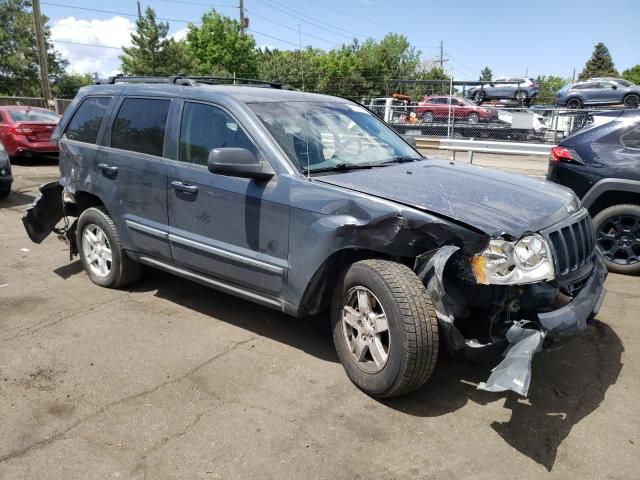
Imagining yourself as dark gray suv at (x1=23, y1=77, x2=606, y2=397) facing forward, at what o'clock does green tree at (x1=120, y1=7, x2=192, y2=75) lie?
The green tree is roughly at 7 o'clock from the dark gray suv.

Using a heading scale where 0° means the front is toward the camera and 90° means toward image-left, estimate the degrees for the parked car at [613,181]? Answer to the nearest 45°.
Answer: approximately 270°

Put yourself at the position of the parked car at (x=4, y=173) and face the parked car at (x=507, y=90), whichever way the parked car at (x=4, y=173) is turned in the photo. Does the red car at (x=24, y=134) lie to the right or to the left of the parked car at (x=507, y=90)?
left

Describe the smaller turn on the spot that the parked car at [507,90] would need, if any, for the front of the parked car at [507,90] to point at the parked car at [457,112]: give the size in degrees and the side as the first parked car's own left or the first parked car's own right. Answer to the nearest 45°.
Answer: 0° — it already faces it

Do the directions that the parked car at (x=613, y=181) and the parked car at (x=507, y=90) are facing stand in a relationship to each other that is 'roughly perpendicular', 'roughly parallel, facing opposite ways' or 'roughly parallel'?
roughly parallel, facing opposite ways

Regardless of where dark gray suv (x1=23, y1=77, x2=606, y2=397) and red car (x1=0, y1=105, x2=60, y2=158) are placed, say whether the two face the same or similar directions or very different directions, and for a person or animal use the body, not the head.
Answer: very different directions

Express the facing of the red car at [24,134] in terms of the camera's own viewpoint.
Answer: facing away from the viewer and to the left of the viewer

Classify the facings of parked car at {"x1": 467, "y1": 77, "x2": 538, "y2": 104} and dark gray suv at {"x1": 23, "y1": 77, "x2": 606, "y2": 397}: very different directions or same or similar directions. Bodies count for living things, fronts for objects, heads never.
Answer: very different directions

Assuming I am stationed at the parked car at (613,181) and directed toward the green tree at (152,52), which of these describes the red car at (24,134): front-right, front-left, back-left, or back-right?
front-left

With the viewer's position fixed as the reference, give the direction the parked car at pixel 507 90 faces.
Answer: facing to the left of the viewer

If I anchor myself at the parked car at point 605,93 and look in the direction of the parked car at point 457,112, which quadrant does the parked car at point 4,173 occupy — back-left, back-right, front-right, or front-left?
front-left

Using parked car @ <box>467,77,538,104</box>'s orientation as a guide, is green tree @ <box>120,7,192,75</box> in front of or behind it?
in front

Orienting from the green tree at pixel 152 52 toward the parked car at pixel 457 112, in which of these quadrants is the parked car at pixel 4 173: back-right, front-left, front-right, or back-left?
front-right

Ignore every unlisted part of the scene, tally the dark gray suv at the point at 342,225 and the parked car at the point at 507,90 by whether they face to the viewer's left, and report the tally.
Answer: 1

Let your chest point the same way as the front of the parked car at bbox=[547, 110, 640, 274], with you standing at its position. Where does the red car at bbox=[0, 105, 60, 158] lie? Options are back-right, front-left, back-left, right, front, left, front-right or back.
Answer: back

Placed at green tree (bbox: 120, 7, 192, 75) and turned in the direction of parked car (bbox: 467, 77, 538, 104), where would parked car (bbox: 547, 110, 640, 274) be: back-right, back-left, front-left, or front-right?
front-right

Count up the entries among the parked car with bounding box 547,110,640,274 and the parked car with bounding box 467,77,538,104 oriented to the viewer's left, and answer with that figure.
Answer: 1
